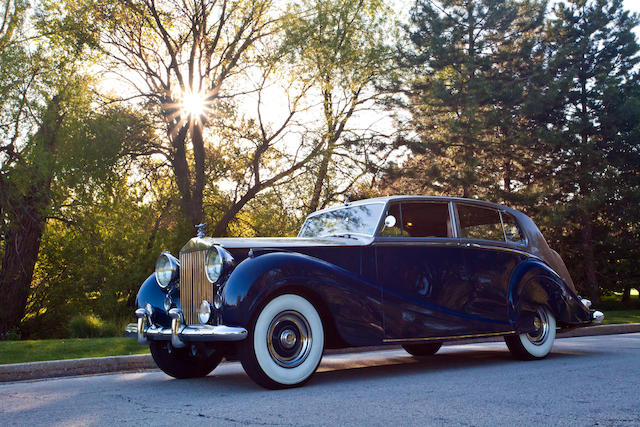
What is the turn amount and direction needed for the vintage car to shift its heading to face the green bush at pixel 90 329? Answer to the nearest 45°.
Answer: approximately 90° to its right

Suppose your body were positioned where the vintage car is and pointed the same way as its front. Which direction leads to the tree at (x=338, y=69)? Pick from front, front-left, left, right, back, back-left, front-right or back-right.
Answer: back-right

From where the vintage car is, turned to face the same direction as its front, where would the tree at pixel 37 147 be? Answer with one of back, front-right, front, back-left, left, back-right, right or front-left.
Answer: right

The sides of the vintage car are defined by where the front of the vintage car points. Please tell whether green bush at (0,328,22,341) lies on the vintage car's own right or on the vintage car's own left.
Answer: on the vintage car's own right

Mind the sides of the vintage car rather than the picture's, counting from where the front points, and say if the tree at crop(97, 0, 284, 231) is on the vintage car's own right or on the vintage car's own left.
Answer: on the vintage car's own right

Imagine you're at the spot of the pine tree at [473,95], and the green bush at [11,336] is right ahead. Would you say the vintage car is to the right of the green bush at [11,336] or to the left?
left

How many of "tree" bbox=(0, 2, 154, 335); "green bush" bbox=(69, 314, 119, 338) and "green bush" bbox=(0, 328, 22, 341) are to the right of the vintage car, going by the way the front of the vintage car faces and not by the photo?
3

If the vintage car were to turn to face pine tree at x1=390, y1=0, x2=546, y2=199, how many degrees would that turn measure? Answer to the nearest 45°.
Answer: approximately 135° to its right

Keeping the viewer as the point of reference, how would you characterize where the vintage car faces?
facing the viewer and to the left of the viewer
